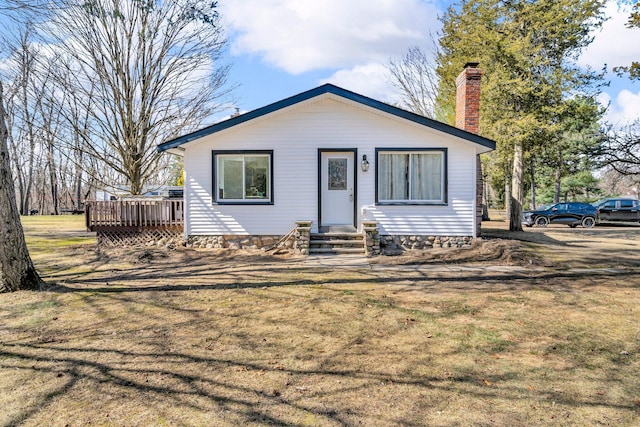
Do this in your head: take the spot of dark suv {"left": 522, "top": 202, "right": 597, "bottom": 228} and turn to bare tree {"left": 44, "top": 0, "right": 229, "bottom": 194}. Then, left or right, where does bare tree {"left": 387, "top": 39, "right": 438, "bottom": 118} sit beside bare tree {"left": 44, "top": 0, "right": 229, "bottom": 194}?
right

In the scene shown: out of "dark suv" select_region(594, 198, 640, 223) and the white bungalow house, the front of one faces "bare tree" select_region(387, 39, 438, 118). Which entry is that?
the dark suv

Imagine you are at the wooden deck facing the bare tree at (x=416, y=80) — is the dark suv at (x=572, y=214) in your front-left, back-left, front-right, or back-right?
front-right

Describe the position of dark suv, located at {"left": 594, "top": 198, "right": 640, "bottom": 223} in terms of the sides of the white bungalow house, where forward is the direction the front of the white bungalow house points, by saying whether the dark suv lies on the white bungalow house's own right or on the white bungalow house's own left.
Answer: on the white bungalow house's own left

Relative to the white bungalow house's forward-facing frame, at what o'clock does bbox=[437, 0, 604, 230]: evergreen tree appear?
The evergreen tree is roughly at 8 o'clock from the white bungalow house.

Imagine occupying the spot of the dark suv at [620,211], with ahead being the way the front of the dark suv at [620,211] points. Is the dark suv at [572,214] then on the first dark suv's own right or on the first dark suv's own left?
on the first dark suv's own left

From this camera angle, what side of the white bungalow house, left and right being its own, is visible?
front

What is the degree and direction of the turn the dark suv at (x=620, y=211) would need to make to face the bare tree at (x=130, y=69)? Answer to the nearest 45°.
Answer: approximately 45° to its left

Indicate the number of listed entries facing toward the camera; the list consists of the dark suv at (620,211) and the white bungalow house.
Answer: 1

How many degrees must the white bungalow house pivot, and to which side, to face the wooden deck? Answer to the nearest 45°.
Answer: approximately 90° to its right

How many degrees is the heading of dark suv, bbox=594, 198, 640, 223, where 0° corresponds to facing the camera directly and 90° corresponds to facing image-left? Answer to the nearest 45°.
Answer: approximately 90°
